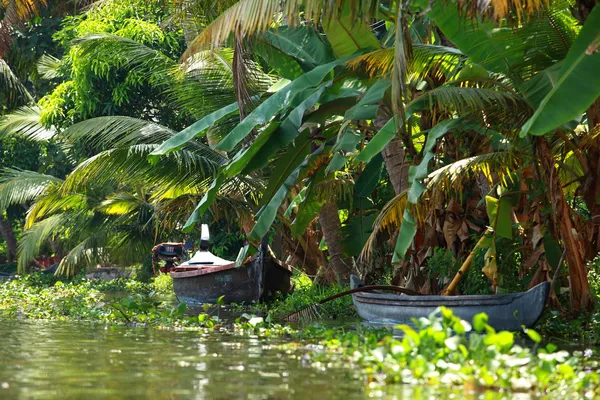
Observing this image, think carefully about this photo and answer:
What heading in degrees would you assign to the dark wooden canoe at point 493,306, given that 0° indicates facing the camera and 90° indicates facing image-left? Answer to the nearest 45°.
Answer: approximately 270°

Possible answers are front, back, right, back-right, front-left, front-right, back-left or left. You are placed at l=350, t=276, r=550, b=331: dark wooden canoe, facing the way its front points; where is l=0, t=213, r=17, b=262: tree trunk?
back-left
